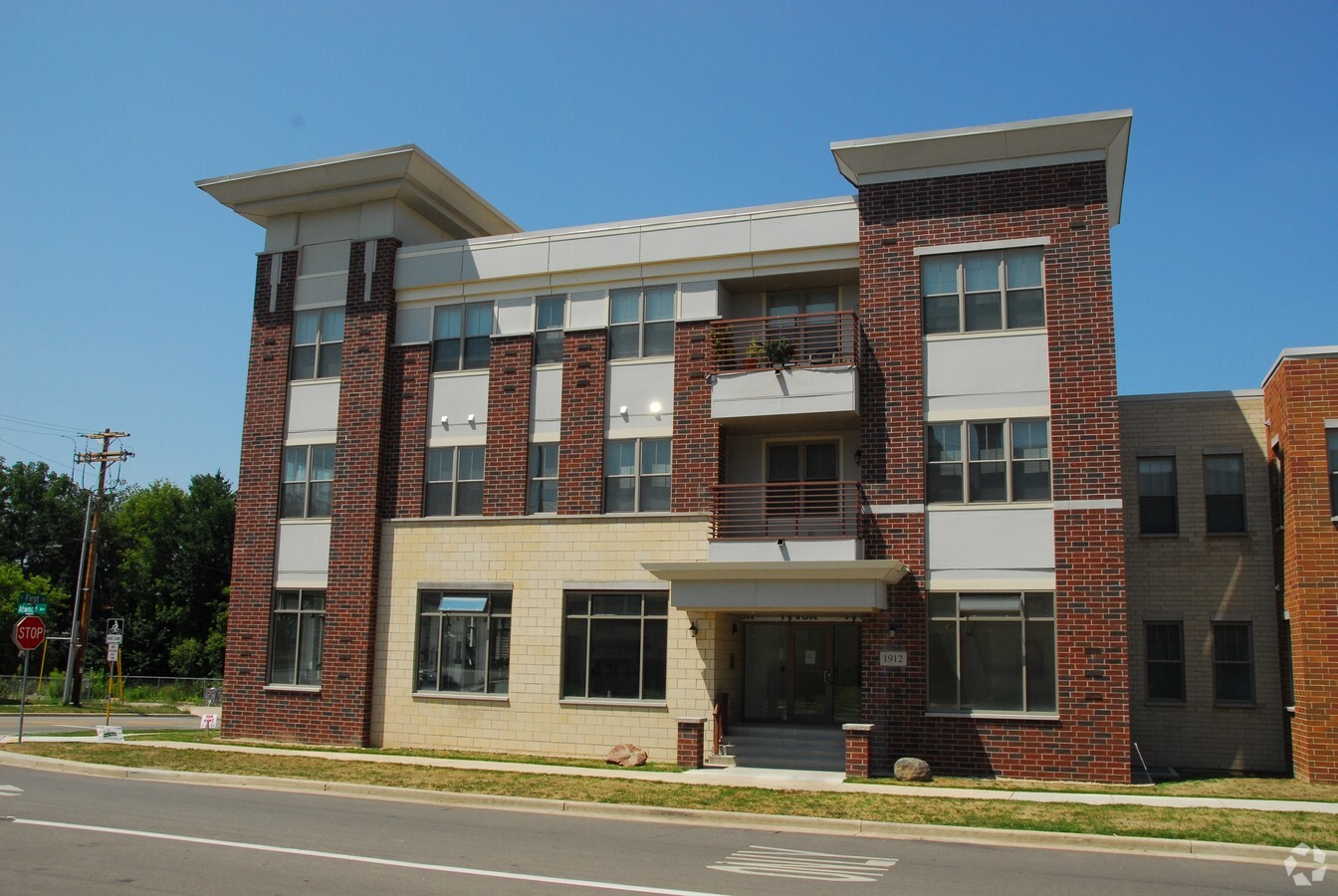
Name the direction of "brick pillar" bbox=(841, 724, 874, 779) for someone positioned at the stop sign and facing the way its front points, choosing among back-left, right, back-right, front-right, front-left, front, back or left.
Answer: front-left

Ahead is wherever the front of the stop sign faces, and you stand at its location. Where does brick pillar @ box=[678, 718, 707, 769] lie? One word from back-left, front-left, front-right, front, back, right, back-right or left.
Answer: front-left

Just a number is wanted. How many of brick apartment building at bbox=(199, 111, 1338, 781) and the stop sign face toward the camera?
2

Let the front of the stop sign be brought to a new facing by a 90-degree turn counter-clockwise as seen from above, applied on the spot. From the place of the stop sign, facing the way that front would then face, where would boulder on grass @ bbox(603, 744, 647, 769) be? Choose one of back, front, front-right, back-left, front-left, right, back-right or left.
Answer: front-right

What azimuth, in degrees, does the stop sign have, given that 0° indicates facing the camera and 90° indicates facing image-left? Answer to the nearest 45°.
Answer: approximately 0°

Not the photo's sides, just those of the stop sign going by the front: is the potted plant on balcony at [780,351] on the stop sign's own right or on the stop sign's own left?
on the stop sign's own left

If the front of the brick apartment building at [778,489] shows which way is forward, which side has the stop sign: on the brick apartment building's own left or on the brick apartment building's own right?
on the brick apartment building's own right

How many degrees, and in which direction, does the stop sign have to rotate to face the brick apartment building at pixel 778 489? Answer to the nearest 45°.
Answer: approximately 45° to its left
